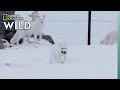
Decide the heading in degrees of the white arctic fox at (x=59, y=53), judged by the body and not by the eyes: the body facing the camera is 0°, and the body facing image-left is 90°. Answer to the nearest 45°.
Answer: approximately 315°

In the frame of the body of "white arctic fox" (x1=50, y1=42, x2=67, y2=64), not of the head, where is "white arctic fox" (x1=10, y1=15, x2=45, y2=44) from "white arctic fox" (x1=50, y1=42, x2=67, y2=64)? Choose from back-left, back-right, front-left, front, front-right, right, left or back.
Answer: back-right
